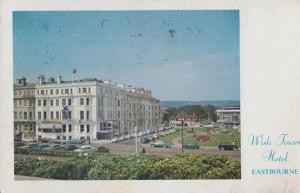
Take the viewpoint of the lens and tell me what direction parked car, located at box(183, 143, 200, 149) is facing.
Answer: facing to the right of the viewer

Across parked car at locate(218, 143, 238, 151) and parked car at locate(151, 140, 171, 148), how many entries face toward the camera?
0

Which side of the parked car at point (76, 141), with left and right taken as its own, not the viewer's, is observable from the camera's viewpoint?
left
